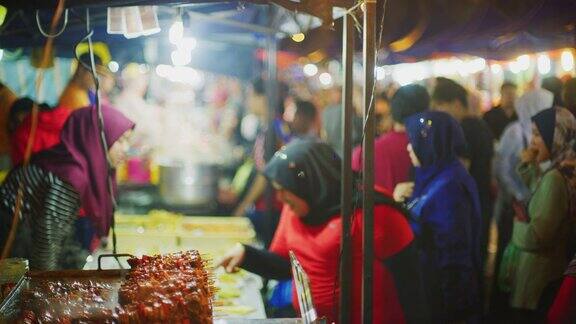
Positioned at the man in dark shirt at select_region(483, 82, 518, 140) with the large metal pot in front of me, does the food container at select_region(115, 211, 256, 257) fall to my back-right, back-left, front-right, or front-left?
front-left

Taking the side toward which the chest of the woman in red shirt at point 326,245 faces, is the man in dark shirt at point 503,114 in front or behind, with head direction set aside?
behind

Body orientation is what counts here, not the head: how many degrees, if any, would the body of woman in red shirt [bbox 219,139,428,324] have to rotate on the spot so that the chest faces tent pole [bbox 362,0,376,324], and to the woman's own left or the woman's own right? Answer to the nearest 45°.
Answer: approximately 45° to the woman's own left

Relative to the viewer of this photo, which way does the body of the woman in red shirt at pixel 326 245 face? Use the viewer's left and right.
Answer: facing the viewer and to the left of the viewer

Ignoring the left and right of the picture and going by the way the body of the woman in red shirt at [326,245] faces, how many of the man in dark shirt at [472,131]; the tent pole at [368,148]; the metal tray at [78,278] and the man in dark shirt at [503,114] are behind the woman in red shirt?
2

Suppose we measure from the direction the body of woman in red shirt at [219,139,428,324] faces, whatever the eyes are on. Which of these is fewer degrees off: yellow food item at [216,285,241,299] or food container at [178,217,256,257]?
the yellow food item

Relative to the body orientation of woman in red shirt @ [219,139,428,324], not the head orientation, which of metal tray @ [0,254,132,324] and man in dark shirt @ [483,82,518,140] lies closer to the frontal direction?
the metal tray

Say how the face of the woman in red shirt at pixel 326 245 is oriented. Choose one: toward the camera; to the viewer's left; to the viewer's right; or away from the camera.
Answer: to the viewer's left

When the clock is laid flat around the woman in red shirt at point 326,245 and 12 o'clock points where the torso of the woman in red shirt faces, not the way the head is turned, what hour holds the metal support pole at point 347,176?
The metal support pole is roughly at 10 o'clock from the woman in red shirt.

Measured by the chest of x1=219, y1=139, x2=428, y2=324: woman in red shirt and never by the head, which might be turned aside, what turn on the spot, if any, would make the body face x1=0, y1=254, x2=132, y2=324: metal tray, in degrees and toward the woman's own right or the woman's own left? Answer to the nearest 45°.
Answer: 0° — they already face it

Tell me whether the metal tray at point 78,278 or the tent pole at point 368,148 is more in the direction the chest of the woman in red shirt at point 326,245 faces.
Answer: the metal tray
